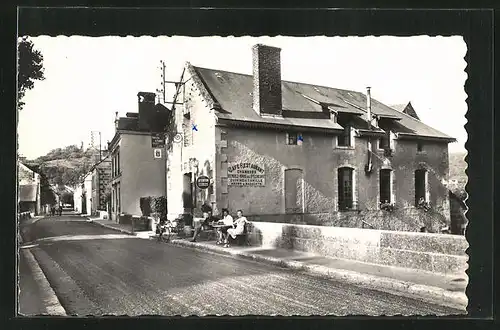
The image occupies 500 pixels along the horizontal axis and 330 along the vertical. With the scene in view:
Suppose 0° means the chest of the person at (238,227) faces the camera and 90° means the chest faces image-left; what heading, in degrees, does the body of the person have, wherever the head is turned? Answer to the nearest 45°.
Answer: approximately 45°
